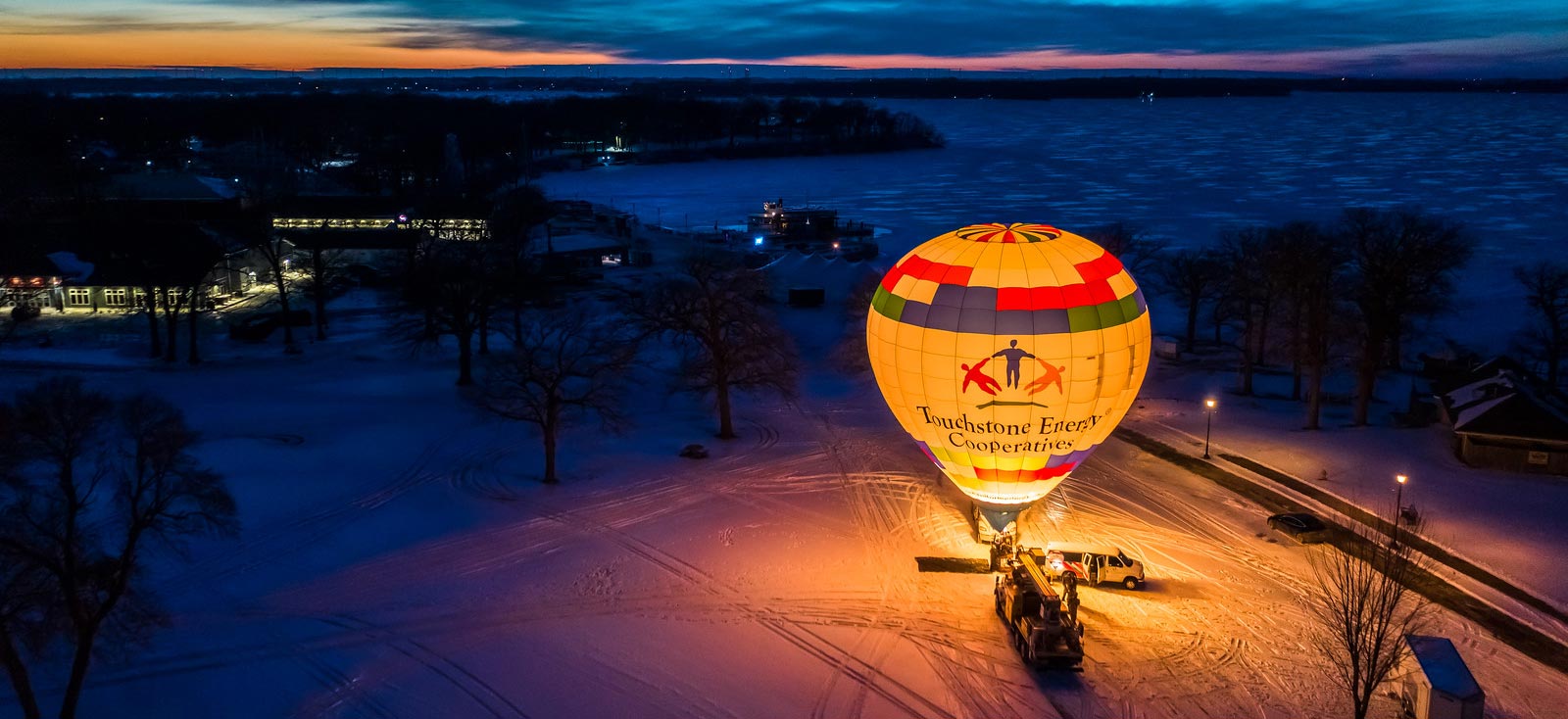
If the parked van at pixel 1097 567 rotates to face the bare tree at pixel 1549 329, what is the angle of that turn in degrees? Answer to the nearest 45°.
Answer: approximately 45° to its left

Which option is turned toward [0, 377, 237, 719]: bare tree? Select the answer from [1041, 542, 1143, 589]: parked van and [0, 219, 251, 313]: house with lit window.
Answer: the house with lit window

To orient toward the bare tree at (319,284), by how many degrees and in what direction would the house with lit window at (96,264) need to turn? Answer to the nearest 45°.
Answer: approximately 45° to its left

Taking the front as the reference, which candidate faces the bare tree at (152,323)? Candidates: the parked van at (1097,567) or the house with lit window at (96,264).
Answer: the house with lit window

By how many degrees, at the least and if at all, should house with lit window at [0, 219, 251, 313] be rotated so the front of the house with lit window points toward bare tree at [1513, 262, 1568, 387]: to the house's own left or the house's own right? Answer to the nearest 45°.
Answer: approximately 45° to the house's own left

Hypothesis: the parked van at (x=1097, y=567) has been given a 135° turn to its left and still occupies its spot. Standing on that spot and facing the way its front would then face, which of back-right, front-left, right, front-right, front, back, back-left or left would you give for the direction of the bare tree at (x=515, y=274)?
front

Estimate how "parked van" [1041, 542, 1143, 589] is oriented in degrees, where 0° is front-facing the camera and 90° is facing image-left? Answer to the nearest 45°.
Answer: approximately 270°

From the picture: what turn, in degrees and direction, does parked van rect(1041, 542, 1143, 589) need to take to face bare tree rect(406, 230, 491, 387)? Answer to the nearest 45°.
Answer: approximately 135° to its left

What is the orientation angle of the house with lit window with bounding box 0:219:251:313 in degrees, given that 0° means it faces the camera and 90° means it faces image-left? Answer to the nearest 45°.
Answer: approximately 0°

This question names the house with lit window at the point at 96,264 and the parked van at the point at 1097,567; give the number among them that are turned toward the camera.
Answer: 1
